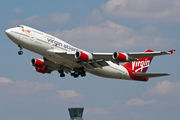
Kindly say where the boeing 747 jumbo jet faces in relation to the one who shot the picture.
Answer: facing the viewer and to the left of the viewer
